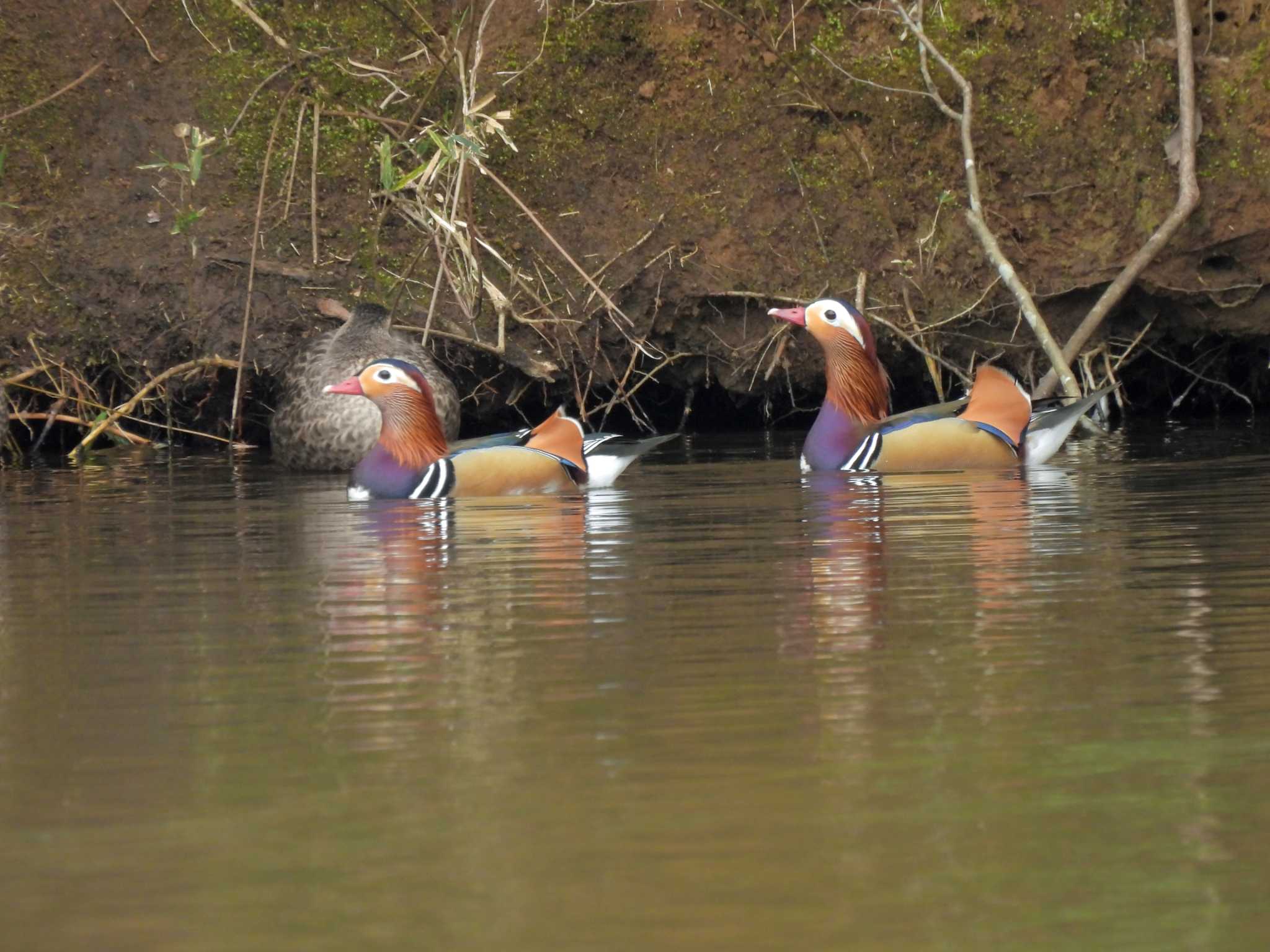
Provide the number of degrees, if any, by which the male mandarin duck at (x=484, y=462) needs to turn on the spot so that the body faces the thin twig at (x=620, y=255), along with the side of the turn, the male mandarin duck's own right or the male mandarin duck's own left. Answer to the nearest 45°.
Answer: approximately 90° to the male mandarin duck's own right

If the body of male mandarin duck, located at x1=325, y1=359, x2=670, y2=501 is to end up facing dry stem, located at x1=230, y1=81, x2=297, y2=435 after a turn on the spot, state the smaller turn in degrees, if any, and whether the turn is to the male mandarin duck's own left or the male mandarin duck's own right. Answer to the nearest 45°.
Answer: approximately 45° to the male mandarin duck's own right

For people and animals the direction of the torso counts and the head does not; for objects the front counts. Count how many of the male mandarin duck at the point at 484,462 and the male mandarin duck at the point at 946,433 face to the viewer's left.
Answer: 2

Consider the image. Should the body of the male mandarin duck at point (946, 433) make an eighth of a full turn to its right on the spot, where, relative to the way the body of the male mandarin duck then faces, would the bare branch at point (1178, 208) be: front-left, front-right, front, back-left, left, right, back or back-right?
right

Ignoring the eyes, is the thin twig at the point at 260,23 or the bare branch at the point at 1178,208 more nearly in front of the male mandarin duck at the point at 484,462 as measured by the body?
the thin twig

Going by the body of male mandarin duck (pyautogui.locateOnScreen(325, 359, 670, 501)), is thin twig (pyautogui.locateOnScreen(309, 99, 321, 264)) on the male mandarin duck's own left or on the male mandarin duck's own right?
on the male mandarin duck's own right

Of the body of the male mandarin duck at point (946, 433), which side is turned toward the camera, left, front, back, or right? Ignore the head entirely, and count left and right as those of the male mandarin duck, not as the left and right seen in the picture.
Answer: left

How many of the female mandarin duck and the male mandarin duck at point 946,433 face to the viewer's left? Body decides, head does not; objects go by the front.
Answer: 1

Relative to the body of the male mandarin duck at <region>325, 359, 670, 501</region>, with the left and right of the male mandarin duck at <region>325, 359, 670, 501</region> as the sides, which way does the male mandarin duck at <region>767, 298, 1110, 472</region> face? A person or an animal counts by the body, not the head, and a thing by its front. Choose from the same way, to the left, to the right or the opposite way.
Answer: the same way

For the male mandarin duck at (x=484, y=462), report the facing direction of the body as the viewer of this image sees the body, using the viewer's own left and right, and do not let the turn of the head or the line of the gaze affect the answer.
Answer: facing to the left of the viewer
